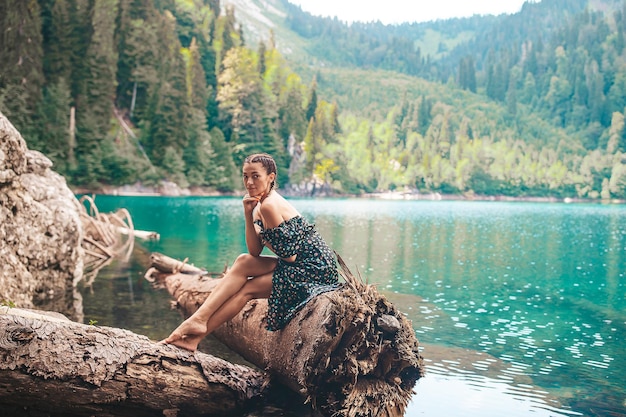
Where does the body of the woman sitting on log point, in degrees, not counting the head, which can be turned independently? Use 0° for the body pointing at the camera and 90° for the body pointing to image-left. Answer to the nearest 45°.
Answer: approximately 90°

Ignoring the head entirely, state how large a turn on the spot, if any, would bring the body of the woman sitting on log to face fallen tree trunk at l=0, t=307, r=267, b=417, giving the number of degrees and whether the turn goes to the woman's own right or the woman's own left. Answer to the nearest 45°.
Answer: approximately 45° to the woman's own left
